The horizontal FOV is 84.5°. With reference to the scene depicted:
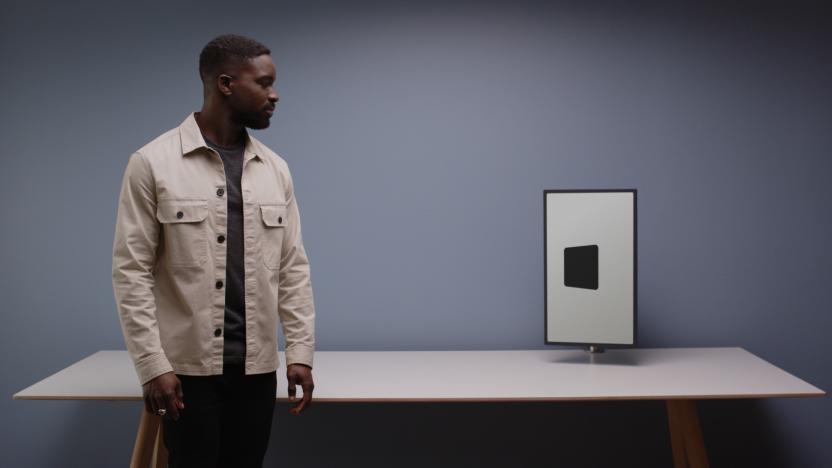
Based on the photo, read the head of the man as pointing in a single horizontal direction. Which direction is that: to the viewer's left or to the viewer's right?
to the viewer's right

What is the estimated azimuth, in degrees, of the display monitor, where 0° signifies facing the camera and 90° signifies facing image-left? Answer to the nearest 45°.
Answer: approximately 0°

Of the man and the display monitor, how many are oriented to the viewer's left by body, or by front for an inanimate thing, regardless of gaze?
0

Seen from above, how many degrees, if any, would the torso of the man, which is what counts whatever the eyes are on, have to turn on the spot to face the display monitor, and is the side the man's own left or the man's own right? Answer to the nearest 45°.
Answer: approximately 45° to the man's own left

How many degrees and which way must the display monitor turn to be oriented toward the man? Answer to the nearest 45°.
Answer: approximately 45° to its right
